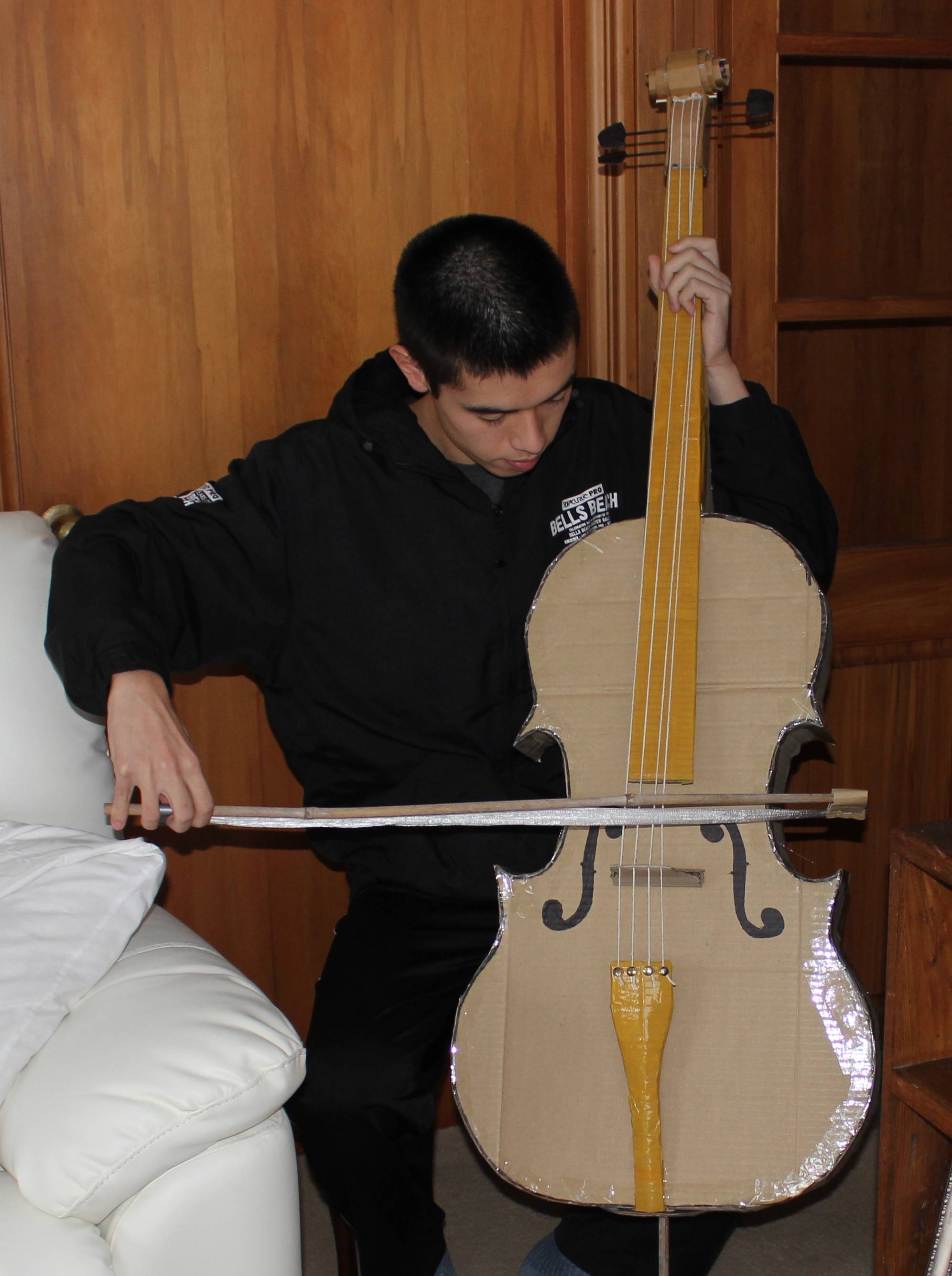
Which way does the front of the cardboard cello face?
toward the camera

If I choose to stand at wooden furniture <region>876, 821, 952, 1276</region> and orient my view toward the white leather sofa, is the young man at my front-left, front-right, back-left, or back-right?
front-right
